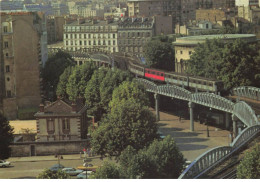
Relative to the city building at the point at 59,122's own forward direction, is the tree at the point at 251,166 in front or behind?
in front

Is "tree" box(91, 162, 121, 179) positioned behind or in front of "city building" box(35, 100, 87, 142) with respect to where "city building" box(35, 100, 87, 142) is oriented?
in front

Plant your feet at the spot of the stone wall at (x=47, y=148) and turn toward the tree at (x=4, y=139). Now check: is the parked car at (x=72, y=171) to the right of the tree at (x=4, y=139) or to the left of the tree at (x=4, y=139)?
left

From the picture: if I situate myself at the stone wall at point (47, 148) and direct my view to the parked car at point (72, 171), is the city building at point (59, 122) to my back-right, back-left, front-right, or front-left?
back-left

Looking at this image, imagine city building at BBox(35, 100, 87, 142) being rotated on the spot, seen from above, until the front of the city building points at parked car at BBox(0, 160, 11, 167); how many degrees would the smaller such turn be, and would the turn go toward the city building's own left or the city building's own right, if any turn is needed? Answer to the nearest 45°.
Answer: approximately 45° to the city building's own right

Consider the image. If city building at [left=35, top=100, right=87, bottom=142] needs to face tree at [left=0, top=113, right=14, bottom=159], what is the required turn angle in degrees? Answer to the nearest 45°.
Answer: approximately 45° to its right

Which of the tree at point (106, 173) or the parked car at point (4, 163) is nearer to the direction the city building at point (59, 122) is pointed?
the tree

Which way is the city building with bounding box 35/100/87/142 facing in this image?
toward the camera

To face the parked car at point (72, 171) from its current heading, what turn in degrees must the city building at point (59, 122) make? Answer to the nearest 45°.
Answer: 0° — it already faces it

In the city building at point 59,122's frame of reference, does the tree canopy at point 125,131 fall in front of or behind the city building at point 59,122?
in front
